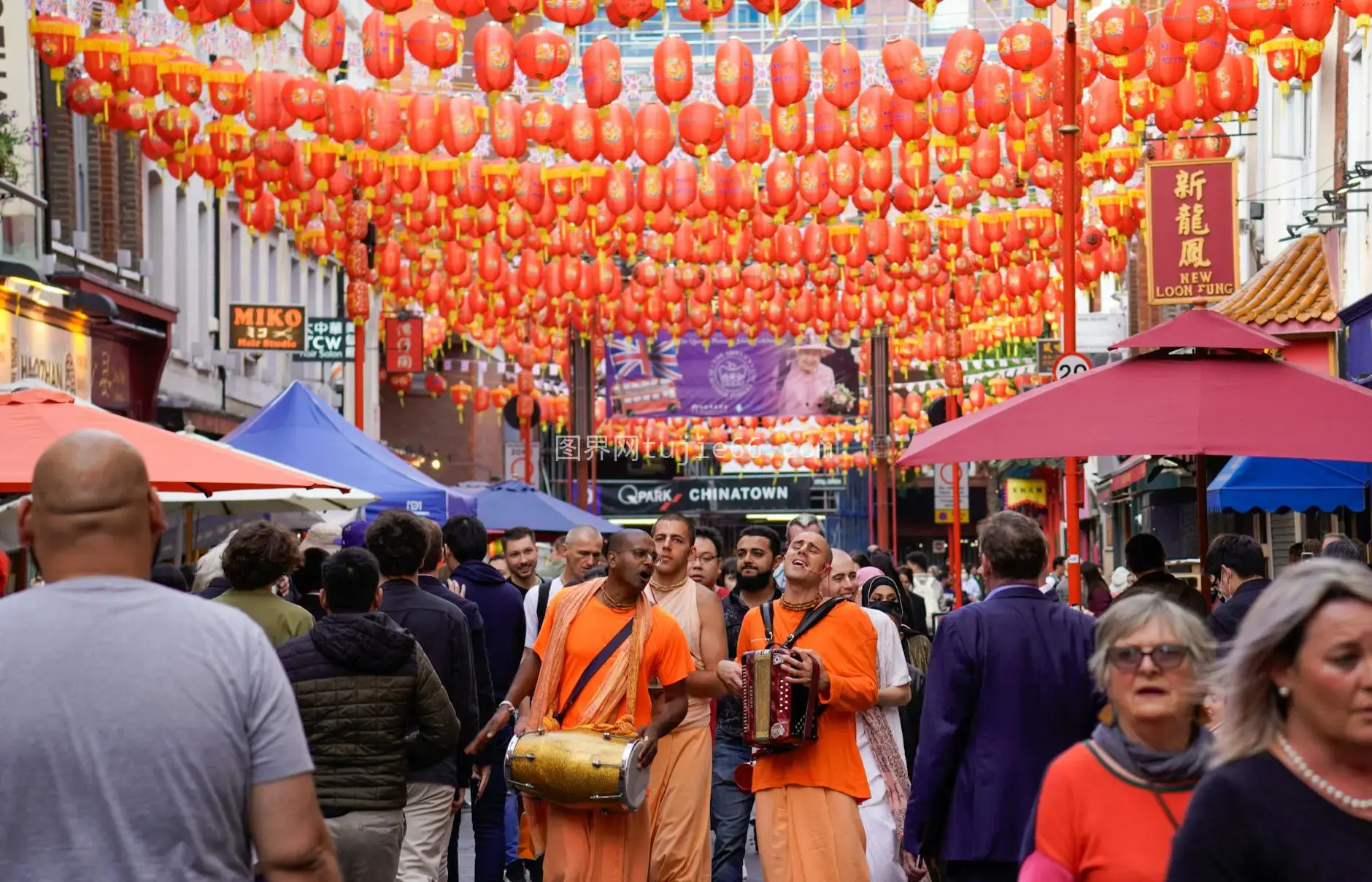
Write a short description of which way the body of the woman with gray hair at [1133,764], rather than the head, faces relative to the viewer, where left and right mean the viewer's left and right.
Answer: facing the viewer

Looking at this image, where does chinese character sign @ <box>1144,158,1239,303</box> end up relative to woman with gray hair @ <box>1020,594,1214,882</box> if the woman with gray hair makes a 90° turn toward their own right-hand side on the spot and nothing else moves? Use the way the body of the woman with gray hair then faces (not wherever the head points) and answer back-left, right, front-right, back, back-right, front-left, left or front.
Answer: right

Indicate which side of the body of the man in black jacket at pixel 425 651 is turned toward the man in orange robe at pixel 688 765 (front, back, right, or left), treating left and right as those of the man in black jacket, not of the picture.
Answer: right

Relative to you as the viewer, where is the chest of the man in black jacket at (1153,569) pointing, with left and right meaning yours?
facing away from the viewer

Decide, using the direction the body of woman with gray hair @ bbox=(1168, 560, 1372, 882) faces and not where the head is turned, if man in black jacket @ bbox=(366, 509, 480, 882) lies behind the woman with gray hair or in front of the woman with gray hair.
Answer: behind

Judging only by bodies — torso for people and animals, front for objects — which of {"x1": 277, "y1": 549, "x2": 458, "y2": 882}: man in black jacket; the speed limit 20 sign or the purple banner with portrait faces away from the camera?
the man in black jacket

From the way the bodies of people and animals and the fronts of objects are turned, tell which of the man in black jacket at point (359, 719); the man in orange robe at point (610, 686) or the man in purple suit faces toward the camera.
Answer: the man in orange robe

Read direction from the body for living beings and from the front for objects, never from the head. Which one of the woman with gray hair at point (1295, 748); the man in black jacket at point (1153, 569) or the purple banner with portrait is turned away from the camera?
the man in black jacket

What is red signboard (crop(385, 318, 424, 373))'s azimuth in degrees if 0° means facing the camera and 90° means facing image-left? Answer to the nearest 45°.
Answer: approximately 0°

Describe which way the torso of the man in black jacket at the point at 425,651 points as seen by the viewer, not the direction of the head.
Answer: away from the camera

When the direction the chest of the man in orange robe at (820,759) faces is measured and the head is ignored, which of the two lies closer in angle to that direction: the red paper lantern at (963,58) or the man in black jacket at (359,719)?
the man in black jacket

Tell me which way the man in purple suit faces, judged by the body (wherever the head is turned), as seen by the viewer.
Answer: away from the camera

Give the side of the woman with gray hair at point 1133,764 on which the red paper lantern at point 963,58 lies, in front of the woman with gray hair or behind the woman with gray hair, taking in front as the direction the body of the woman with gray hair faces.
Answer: behind

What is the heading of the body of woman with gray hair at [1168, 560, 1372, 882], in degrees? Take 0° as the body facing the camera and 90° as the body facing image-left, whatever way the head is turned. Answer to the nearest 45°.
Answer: approximately 315°

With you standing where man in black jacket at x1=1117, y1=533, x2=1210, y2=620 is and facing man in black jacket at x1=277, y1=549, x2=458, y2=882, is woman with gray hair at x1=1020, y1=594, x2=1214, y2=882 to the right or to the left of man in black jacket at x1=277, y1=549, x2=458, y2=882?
left

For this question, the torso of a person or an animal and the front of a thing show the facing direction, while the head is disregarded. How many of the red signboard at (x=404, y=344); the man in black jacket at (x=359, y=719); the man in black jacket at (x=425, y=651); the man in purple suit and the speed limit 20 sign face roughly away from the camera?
3
